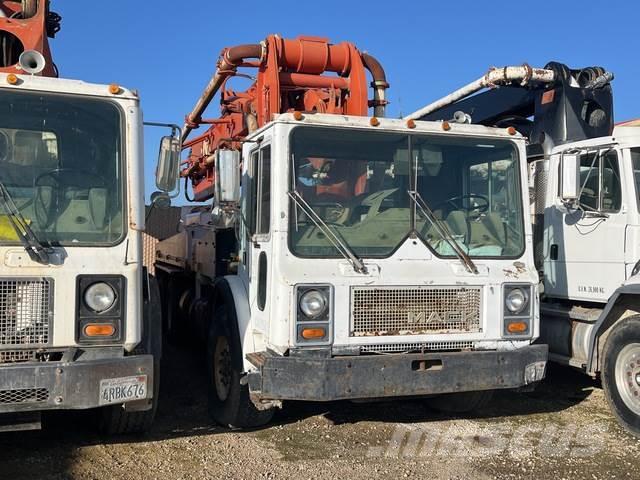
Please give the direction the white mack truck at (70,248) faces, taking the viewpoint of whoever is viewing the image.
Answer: facing the viewer

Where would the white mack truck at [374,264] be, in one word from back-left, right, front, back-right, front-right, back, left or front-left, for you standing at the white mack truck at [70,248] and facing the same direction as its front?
left
